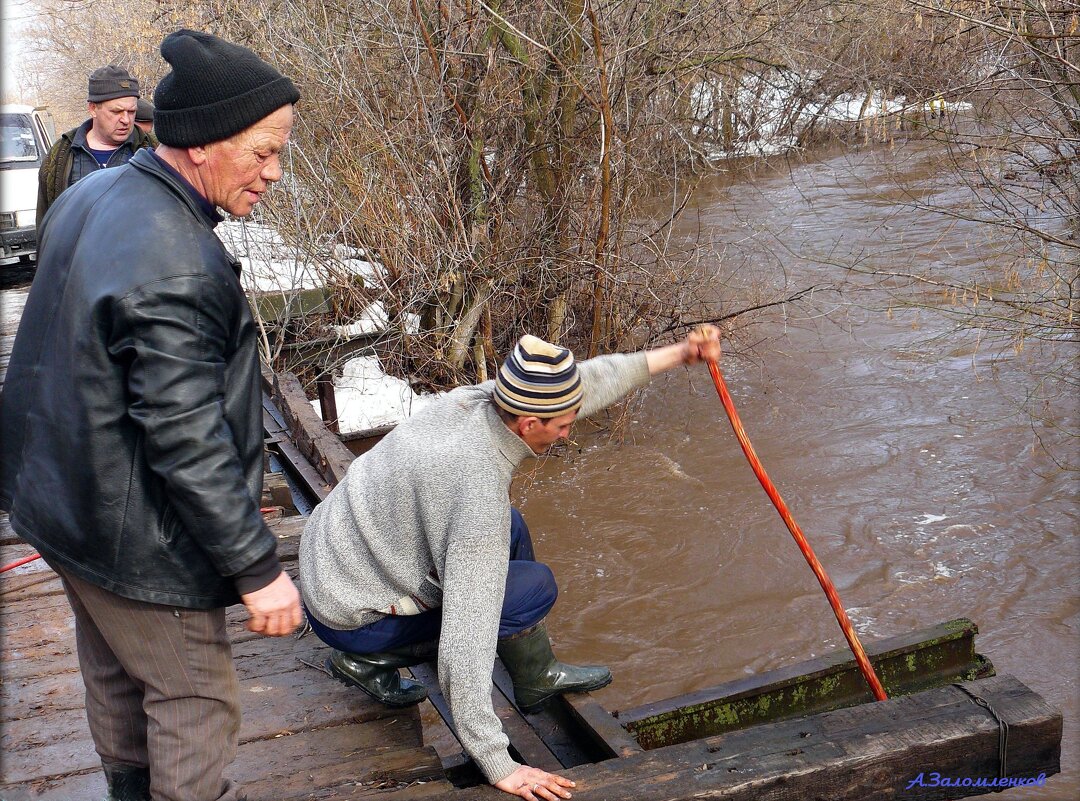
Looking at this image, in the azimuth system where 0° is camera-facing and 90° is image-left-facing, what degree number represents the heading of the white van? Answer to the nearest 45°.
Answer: approximately 0°

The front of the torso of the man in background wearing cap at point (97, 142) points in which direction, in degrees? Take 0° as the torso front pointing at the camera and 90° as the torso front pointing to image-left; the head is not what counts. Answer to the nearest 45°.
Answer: approximately 315°

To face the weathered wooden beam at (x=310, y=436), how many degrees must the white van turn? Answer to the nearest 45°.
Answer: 0° — it already faces it

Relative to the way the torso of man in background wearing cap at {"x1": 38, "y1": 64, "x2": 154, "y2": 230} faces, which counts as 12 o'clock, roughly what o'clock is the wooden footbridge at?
The wooden footbridge is roughly at 1 o'clock from the man in background wearing cap.

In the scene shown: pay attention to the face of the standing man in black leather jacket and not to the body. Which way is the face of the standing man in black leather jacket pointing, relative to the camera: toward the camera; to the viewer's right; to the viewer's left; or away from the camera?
to the viewer's right

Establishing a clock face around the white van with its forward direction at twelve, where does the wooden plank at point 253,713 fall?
The wooden plank is roughly at 12 o'clock from the white van.

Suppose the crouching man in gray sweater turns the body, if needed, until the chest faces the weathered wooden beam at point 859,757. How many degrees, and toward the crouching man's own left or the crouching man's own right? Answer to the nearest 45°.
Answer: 0° — they already face it

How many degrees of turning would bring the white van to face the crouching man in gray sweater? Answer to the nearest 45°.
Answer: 0° — it already faces them

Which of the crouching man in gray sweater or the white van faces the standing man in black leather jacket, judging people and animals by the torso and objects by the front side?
the white van

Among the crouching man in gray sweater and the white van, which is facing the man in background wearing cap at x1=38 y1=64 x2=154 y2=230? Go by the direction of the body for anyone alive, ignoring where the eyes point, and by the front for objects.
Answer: the white van

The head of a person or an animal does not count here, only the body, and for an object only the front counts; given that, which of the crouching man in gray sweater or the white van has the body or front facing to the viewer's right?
the crouching man in gray sweater
